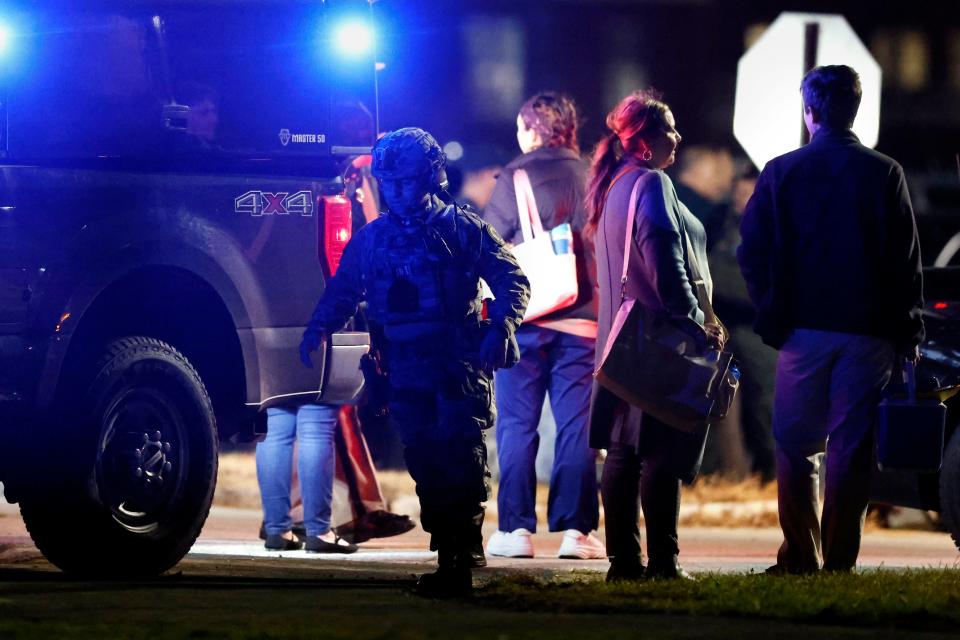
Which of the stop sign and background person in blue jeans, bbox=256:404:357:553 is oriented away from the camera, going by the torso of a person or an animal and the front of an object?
the stop sign

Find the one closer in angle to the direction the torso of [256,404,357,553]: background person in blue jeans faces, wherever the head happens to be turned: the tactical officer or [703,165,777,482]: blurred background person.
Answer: the tactical officer

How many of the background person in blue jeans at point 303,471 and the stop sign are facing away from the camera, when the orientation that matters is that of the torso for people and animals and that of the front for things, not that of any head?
1

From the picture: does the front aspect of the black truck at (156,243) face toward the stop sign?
no

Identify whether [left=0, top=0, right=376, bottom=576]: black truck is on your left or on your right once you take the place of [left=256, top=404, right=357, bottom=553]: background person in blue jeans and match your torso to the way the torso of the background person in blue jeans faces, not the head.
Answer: on your right

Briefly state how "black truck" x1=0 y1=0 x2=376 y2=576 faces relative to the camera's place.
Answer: facing away from the viewer and to the left of the viewer

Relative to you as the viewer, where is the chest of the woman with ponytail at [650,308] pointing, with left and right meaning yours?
facing away from the viewer and to the right of the viewer

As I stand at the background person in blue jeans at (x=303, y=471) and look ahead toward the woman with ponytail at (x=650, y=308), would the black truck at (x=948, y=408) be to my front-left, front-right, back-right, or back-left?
front-left

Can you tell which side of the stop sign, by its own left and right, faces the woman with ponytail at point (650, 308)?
back

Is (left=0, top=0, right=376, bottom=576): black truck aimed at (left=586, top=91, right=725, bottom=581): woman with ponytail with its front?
no

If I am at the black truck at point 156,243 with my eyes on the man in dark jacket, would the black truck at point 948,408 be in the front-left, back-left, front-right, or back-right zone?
front-left

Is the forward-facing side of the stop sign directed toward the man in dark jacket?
no

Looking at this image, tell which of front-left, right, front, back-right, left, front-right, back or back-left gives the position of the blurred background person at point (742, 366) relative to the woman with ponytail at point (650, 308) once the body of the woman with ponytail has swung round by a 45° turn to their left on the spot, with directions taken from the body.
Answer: front

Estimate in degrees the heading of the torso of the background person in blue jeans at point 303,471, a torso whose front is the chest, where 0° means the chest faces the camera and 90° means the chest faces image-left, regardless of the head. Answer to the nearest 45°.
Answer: approximately 315°

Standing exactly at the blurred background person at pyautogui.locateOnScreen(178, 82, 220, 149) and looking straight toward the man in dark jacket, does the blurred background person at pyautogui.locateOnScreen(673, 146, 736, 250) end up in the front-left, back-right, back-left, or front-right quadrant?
front-left

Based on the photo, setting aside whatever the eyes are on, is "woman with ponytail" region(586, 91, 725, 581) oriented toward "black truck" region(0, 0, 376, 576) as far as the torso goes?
no

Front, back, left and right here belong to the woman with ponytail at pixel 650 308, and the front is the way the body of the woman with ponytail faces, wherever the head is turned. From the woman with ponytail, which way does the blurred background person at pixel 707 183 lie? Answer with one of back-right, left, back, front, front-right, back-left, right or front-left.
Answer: front-left

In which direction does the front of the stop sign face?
away from the camera
